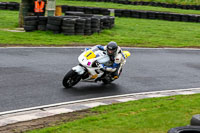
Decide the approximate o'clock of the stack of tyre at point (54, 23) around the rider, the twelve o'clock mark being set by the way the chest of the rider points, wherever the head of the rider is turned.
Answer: The stack of tyre is roughly at 4 o'clock from the rider.

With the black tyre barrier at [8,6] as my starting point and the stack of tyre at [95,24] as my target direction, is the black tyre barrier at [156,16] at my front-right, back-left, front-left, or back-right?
front-left

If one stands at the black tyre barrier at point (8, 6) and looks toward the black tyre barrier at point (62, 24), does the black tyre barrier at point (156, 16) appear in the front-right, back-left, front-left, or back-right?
front-left

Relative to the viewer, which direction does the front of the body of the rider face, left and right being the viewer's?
facing the viewer and to the left of the viewer

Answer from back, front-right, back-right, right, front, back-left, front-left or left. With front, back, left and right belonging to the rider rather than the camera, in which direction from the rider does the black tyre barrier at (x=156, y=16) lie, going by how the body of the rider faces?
back-right

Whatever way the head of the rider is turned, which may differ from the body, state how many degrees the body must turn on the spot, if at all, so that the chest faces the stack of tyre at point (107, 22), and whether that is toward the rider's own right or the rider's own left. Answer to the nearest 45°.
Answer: approximately 135° to the rider's own right

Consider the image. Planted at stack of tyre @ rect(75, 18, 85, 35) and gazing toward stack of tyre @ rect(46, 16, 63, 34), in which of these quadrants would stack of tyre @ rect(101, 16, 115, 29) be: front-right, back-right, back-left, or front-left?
back-right

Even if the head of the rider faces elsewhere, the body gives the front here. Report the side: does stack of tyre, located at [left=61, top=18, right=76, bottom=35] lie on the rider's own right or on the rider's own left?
on the rider's own right

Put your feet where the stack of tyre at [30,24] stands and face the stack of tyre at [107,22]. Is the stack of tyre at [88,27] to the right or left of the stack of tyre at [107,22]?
right

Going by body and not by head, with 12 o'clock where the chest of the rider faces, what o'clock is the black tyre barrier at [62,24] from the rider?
The black tyre barrier is roughly at 4 o'clock from the rider.
